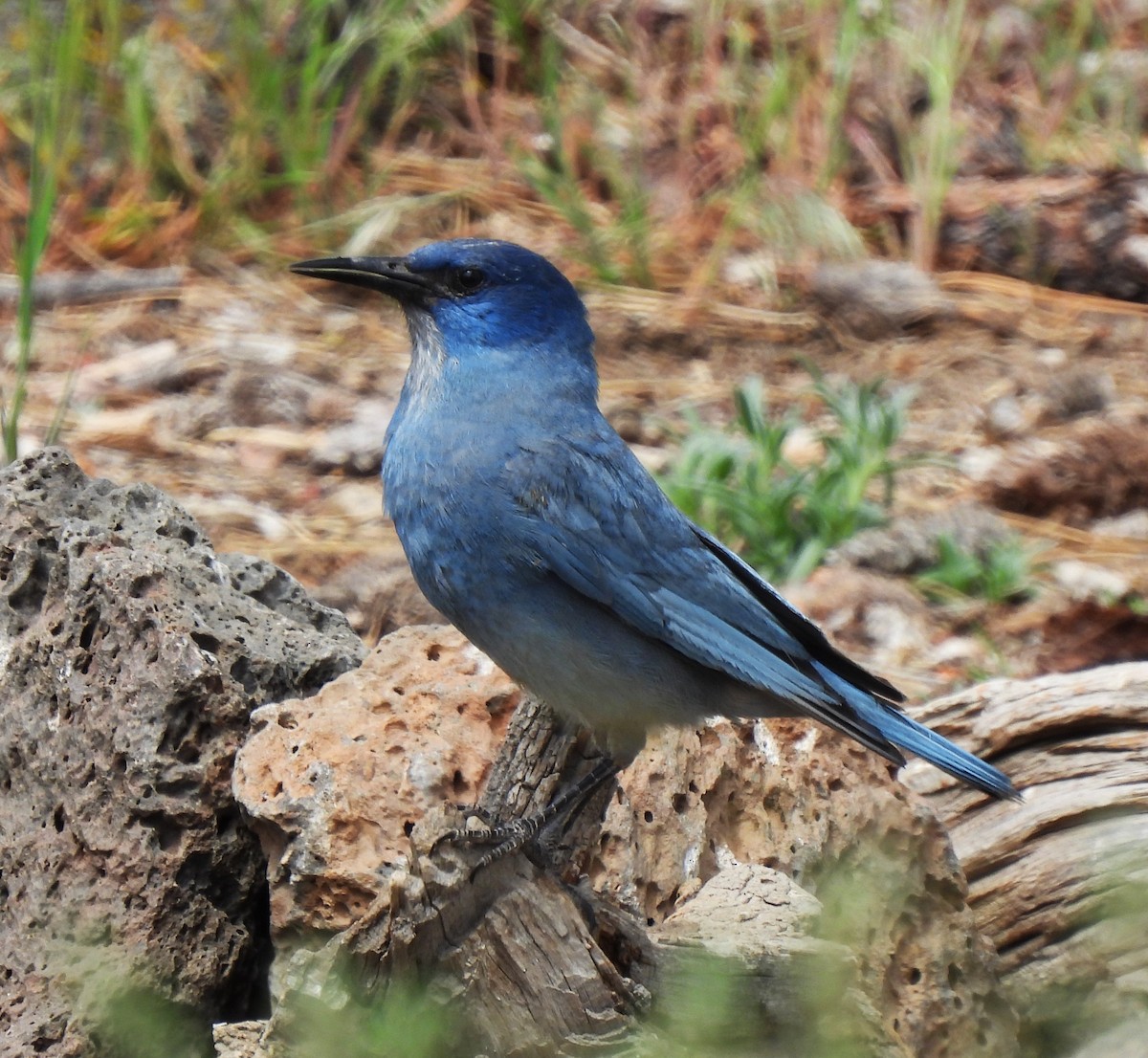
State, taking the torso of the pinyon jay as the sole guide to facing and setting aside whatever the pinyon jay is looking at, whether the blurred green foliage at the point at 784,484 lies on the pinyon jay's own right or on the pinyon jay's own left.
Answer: on the pinyon jay's own right

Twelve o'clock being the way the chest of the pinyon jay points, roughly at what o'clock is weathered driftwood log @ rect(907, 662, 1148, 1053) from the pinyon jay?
The weathered driftwood log is roughly at 6 o'clock from the pinyon jay.

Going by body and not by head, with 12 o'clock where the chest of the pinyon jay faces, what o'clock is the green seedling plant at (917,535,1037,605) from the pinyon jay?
The green seedling plant is roughly at 4 o'clock from the pinyon jay.

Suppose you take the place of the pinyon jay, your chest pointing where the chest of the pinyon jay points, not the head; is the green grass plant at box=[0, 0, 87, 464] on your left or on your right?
on your right

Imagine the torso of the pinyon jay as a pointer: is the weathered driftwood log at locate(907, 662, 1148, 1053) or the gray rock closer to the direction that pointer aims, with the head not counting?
the gray rock

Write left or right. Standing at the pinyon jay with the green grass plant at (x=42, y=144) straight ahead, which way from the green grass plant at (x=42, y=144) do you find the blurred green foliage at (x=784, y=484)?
right

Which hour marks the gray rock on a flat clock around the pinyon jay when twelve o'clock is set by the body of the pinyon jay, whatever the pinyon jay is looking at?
The gray rock is roughly at 11 o'clock from the pinyon jay.

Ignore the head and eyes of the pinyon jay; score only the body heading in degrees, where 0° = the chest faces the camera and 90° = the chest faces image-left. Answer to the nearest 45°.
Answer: approximately 90°
